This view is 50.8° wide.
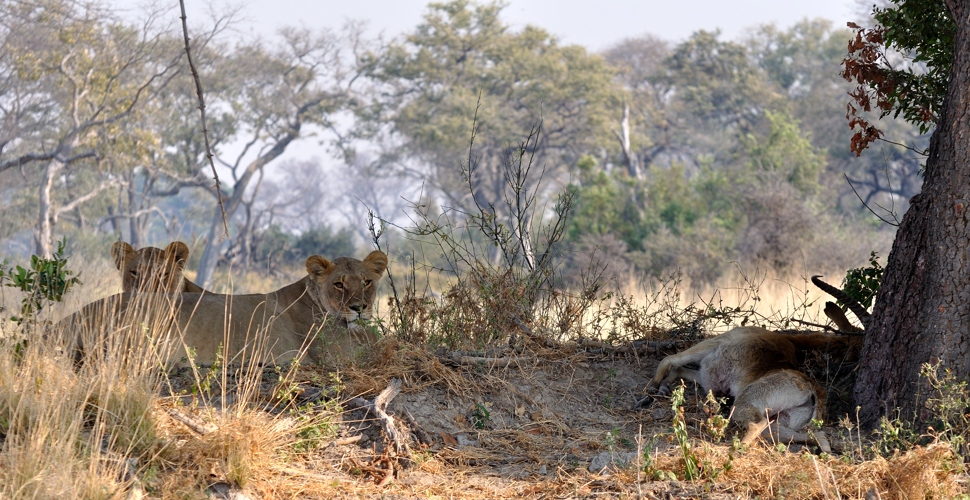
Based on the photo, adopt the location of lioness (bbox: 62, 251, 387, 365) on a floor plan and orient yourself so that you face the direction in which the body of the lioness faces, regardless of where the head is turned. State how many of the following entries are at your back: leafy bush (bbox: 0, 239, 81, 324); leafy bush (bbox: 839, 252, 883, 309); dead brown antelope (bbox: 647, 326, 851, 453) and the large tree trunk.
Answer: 1

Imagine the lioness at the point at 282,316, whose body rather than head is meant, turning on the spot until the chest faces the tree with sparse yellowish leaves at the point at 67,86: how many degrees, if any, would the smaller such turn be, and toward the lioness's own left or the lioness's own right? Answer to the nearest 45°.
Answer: approximately 90° to the lioness's own left

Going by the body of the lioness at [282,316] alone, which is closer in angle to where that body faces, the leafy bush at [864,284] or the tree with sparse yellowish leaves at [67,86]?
the leafy bush

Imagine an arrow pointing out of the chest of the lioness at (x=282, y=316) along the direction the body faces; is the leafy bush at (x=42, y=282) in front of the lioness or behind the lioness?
behind

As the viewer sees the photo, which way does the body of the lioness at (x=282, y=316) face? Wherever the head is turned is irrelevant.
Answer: to the viewer's right

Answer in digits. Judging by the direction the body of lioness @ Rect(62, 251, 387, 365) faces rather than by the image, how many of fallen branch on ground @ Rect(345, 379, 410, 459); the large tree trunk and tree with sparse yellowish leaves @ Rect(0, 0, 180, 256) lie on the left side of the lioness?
1

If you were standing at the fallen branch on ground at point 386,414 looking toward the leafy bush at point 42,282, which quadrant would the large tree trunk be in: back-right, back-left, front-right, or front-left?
back-right

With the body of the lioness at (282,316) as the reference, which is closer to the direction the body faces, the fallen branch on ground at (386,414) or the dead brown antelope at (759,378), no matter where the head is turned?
the dead brown antelope

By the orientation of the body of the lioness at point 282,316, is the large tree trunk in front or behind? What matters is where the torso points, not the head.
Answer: in front

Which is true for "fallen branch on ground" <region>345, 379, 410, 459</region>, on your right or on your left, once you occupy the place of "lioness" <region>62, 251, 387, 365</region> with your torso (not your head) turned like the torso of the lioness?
on your right

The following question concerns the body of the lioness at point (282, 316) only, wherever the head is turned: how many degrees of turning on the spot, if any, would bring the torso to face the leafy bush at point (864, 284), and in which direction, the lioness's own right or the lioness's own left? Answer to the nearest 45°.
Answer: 0° — it already faces it

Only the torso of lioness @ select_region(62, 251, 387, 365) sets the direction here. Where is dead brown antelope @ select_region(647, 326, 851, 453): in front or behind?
in front
